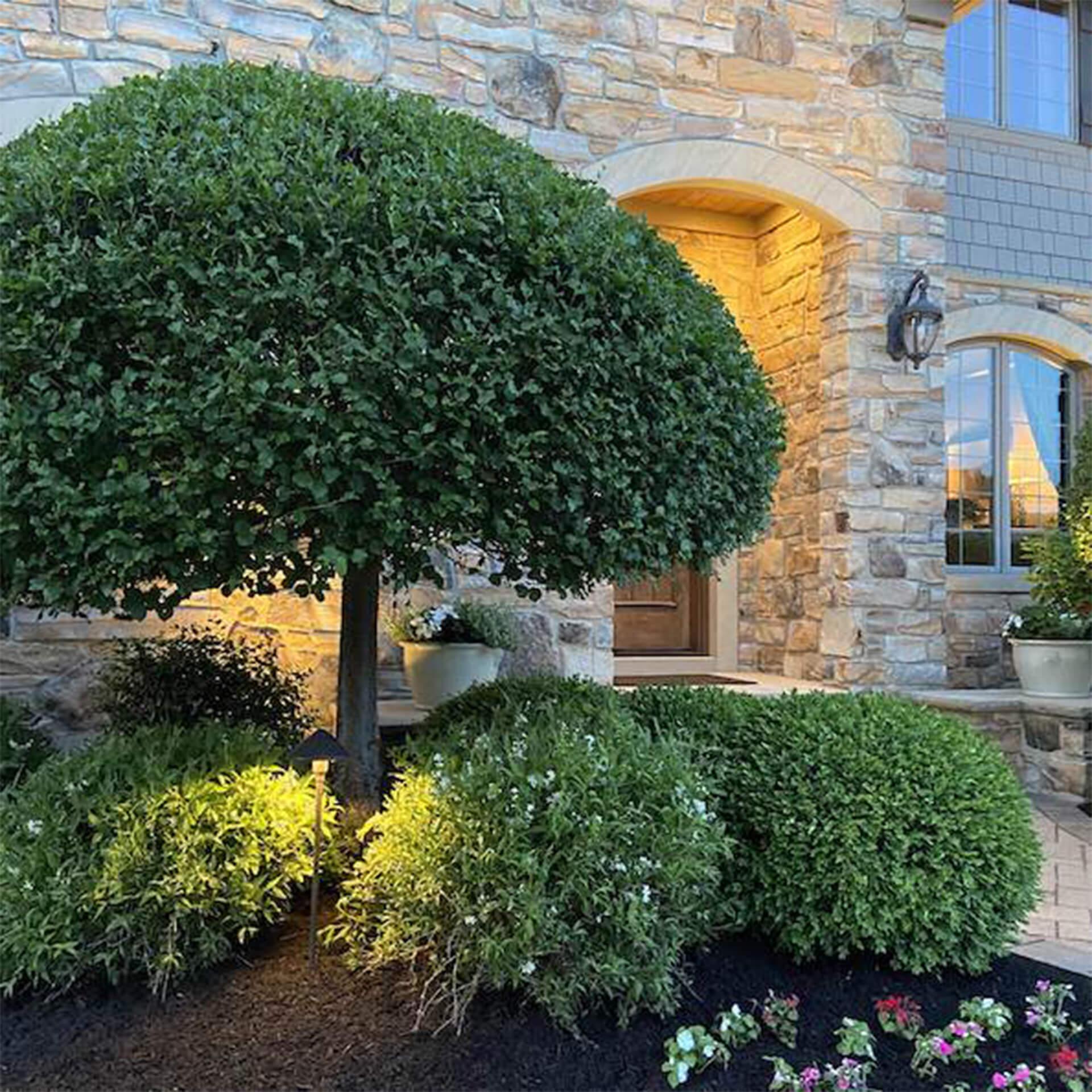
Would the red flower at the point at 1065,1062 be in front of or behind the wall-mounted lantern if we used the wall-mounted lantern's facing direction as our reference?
in front

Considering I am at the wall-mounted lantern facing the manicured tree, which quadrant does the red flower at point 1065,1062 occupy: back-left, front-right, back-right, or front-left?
front-left

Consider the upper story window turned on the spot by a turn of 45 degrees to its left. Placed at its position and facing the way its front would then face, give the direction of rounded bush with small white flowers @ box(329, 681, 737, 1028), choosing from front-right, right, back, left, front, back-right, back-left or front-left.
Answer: right

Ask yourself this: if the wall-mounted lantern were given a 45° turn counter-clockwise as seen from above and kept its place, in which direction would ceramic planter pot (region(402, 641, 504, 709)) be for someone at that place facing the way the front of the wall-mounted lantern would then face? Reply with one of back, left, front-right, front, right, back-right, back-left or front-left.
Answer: back-right

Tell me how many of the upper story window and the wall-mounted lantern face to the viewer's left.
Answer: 0

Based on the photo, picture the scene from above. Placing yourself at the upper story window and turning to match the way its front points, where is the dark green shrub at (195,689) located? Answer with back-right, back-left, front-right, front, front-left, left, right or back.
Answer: right

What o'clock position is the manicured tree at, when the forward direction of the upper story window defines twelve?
The manicured tree is roughly at 2 o'clock from the upper story window.

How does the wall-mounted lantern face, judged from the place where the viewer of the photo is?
facing the viewer and to the right of the viewer

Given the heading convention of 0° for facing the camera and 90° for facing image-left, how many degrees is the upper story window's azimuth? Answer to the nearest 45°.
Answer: approximately 315°

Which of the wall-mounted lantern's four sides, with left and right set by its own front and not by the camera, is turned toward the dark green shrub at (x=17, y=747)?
right

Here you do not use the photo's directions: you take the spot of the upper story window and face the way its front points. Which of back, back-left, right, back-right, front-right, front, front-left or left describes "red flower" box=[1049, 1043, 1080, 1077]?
front-right

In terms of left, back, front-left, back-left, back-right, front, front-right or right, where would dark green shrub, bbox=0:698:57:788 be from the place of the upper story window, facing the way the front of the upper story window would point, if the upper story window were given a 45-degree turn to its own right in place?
front-right

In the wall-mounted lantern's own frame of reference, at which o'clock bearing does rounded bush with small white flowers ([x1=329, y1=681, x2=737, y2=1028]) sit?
The rounded bush with small white flowers is roughly at 2 o'clock from the wall-mounted lantern.
